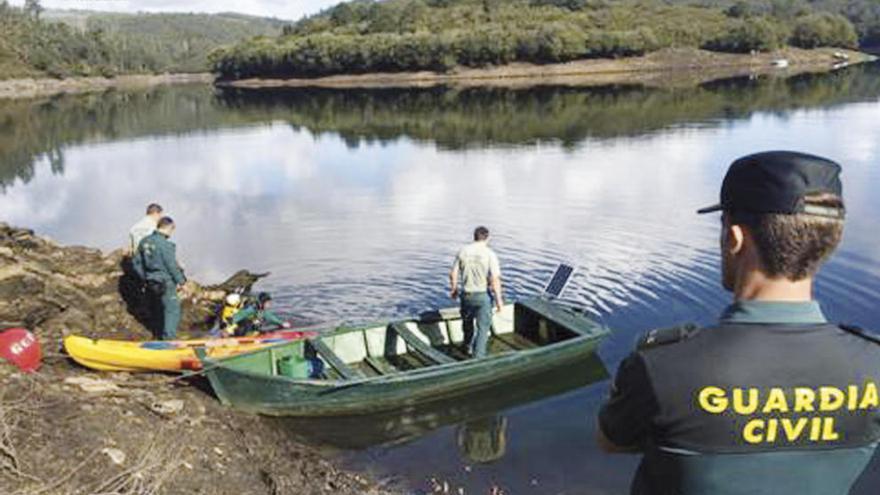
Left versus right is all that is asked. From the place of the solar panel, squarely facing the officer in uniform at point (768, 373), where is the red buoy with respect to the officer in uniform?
right

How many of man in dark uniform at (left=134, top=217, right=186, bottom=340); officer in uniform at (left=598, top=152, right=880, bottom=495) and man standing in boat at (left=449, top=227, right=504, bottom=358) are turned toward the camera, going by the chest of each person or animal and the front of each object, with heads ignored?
0

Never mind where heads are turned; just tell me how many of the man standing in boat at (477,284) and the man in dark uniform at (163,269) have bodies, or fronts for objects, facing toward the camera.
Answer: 0

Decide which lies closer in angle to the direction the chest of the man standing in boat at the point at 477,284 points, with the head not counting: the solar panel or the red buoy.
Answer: the solar panel

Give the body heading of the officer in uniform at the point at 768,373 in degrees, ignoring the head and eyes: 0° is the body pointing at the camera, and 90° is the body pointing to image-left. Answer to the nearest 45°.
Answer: approximately 135°

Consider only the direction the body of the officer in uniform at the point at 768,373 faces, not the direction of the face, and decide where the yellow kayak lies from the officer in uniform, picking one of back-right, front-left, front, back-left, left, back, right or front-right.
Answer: front

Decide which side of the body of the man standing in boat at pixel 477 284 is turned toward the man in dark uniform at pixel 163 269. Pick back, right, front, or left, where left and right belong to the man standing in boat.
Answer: left

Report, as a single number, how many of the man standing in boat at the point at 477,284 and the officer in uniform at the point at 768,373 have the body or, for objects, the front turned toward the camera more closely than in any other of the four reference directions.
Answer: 0

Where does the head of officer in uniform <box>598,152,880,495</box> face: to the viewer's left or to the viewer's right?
to the viewer's left

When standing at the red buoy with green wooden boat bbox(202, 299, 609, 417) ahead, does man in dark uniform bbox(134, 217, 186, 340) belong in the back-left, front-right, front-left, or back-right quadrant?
front-left

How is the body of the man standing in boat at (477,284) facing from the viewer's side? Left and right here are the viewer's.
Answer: facing away from the viewer

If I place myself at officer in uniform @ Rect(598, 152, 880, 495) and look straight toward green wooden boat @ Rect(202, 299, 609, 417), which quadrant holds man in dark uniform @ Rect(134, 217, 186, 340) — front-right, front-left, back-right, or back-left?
front-left
